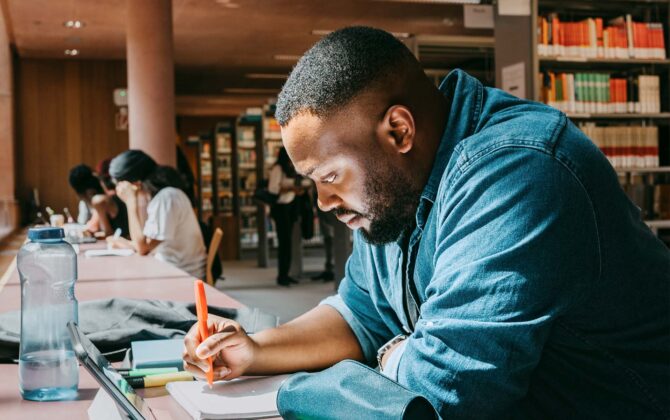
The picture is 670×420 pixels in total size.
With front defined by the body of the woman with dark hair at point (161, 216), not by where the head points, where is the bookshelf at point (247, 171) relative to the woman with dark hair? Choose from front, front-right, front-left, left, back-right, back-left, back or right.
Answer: right

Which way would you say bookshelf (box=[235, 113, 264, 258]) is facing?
toward the camera

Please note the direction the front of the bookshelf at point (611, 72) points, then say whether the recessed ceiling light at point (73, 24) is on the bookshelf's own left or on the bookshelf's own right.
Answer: on the bookshelf's own right

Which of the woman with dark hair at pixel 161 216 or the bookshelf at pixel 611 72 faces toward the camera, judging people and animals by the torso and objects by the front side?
the bookshelf

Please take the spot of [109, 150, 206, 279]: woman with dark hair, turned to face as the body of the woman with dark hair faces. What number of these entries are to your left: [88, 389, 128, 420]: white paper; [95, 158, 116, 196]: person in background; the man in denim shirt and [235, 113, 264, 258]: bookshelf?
2

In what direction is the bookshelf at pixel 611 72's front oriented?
toward the camera

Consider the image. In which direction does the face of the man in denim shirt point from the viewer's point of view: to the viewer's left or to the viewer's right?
to the viewer's left

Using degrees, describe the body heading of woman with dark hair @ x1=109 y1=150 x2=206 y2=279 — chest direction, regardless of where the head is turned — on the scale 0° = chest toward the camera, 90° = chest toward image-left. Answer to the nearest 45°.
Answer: approximately 90°
